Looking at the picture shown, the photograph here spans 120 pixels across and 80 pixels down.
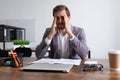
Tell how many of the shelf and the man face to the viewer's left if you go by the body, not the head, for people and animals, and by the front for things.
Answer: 0

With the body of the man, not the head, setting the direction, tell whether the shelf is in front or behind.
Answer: behind

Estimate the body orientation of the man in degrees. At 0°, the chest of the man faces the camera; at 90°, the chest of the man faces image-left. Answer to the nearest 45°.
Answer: approximately 0°

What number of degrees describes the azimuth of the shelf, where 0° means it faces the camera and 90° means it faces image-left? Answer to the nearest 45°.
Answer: approximately 315°
